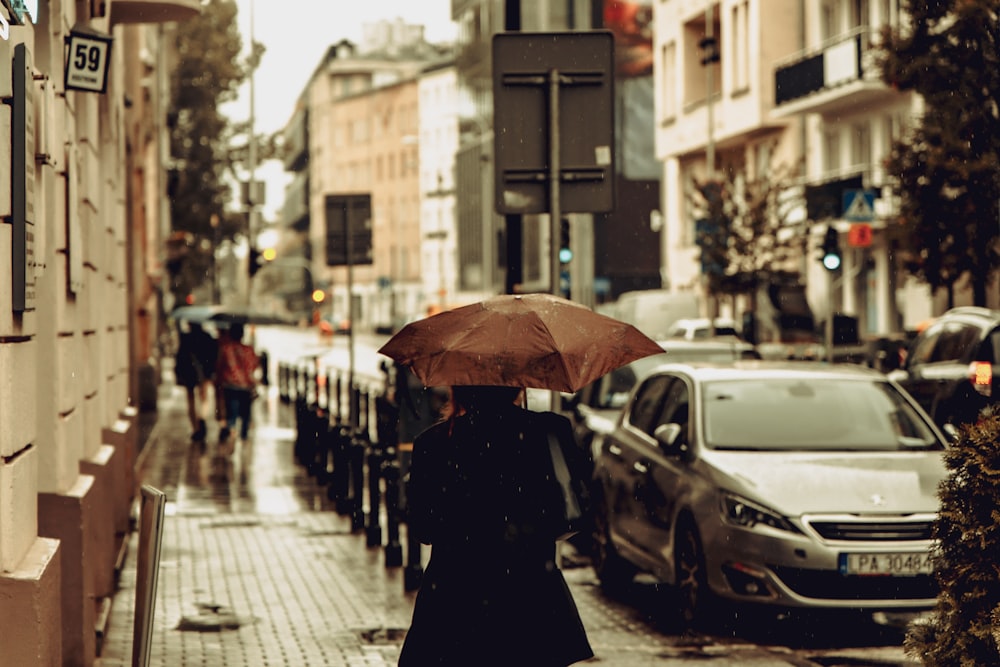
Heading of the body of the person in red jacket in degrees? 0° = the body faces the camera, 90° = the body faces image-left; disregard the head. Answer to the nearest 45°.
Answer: approximately 180°

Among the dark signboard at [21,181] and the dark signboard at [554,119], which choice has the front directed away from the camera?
the dark signboard at [554,119]

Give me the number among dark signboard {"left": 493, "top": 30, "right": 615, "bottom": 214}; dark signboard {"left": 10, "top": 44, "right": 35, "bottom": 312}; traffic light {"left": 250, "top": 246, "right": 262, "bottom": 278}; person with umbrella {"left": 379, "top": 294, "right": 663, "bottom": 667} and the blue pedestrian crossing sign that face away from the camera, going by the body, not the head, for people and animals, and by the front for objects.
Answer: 2

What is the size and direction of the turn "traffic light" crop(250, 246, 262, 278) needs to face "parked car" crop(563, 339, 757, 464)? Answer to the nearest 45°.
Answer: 0° — it already faces it

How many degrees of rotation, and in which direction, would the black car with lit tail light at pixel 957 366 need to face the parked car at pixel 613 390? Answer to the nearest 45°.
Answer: approximately 90° to its left

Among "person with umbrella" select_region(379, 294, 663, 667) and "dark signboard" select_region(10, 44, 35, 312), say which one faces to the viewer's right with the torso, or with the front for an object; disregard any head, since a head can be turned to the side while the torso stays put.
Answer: the dark signboard

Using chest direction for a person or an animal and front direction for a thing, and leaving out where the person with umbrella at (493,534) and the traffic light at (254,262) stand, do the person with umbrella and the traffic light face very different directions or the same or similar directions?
very different directions

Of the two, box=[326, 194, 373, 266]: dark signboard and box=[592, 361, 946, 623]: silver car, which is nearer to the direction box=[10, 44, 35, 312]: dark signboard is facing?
the silver car

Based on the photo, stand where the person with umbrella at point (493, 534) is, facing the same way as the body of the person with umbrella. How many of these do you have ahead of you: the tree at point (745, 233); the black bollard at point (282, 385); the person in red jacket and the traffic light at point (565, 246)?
4

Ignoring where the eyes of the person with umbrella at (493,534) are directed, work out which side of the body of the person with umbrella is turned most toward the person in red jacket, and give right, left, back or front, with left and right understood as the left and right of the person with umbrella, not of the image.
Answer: front

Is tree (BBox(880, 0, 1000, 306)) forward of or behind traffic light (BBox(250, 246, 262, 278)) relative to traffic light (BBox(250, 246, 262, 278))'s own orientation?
forward
